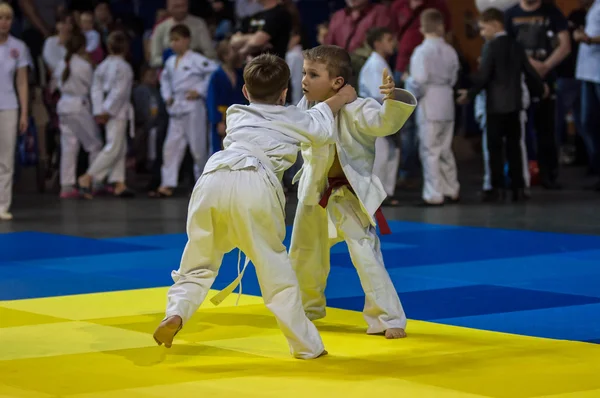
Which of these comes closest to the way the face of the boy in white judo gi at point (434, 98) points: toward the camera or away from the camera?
away from the camera

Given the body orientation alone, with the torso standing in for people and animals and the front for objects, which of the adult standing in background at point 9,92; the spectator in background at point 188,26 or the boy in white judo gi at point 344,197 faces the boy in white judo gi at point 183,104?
the spectator in background

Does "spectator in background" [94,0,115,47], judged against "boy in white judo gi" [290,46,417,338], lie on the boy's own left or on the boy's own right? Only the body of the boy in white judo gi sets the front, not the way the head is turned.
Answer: on the boy's own right

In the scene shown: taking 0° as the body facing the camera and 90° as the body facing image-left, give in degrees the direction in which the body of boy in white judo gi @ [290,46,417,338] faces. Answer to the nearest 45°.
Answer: approximately 45°

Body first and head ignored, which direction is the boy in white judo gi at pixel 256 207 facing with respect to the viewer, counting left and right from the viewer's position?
facing away from the viewer and to the right of the viewer

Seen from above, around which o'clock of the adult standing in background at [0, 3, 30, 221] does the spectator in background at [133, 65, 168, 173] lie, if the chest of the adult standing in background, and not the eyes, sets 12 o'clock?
The spectator in background is roughly at 7 o'clock from the adult standing in background.

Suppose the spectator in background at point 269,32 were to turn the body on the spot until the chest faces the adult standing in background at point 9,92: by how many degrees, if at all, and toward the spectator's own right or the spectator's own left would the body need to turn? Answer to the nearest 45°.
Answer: approximately 45° to the spectator's own right
